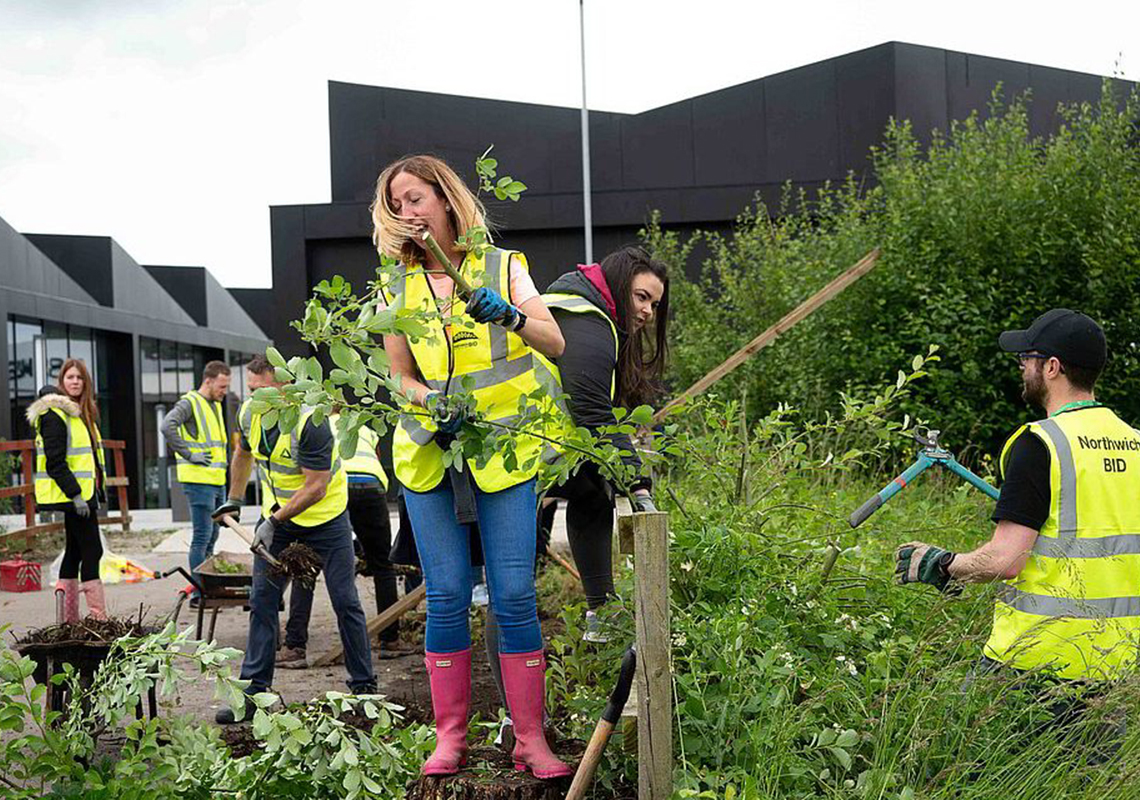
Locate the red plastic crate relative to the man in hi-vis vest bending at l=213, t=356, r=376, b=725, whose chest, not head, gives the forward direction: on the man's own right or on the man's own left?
on the man's own right

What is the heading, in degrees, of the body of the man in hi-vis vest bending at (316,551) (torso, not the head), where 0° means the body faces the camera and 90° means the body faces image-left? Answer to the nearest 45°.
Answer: approximately 45°

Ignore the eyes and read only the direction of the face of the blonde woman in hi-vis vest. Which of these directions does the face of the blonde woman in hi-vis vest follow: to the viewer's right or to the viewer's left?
to the viewer's left

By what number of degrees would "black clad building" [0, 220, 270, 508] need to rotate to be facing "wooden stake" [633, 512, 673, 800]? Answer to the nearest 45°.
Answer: approximately 45° to its right

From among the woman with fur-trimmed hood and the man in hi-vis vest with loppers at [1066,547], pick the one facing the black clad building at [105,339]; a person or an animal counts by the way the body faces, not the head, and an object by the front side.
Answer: the man in hi-vis vest with loppers

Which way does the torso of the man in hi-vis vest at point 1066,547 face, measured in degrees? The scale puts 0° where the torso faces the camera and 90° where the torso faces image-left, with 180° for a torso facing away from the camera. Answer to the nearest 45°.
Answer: approximately 135°

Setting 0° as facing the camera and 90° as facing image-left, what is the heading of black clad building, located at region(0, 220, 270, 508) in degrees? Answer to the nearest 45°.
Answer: approximately 315°
